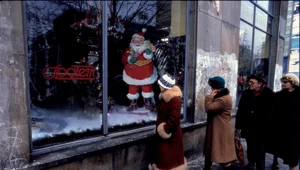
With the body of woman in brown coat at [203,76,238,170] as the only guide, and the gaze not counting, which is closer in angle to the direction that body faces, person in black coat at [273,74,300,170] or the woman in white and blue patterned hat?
the woman in white and blue patterned hat

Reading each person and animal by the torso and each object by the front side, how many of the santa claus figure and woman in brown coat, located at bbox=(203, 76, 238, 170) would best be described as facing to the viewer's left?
1

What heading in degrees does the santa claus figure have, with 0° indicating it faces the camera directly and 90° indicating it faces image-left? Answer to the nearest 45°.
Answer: approximately 0°

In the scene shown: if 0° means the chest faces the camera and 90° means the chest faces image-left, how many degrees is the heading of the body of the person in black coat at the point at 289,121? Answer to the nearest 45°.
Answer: approximately 45°

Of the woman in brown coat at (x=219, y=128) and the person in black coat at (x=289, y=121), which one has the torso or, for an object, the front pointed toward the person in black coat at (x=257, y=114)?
the person in black coat at (x=289, y=121)

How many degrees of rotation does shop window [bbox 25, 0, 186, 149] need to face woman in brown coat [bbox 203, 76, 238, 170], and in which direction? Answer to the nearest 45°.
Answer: approximately 45° to its left

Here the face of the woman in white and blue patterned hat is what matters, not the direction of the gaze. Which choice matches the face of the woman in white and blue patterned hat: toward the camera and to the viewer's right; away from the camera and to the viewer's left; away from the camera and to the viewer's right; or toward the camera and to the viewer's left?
away from the camera and to the viewer's left

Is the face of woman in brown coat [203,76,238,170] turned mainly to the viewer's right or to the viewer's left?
to the viewer's left

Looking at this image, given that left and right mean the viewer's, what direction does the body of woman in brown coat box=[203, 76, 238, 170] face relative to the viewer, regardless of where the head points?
facing to the left of the viewer

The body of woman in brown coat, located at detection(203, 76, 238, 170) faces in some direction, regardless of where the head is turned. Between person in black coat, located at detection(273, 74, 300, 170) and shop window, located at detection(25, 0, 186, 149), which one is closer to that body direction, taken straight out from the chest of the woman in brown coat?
the shop window

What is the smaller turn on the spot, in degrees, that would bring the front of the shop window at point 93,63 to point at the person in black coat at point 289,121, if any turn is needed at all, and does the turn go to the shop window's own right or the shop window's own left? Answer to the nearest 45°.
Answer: approximately 45° to the shop window's own left
